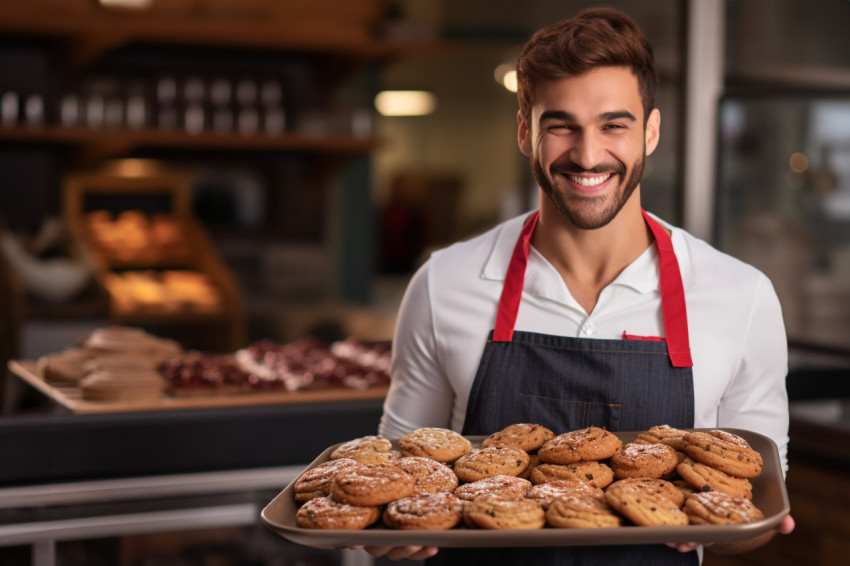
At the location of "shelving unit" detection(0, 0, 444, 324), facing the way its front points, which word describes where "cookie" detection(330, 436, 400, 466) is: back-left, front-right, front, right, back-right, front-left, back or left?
front

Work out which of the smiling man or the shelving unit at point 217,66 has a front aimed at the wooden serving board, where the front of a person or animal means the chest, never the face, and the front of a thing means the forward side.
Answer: the shelving unit

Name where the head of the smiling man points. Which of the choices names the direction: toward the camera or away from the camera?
toward the camera

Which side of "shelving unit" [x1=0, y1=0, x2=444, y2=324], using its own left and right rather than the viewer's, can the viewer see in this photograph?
front

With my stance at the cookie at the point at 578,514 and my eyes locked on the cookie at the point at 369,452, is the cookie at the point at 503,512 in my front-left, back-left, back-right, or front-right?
front-left

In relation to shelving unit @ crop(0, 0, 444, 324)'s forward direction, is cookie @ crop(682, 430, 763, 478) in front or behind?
in front

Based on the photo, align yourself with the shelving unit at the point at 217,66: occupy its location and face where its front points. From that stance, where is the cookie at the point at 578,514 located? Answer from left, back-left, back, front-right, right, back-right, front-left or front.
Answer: front

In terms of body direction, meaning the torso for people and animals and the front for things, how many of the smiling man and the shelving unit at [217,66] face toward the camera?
2

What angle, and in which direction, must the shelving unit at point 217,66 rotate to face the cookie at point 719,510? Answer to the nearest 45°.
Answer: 0° — it already faces it

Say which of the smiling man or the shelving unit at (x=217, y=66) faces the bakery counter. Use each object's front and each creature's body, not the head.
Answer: the shelving unit

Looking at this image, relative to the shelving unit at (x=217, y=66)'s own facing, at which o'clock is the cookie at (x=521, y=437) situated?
The cookie is roughly at 12 o'clock from the shelving unit.

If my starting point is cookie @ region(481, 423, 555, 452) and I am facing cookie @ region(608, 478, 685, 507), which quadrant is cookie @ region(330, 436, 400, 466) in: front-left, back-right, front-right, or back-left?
back-right

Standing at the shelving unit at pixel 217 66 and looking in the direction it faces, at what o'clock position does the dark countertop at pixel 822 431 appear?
The dark countertop is roughly at 11 o'clock from the shelving unit.

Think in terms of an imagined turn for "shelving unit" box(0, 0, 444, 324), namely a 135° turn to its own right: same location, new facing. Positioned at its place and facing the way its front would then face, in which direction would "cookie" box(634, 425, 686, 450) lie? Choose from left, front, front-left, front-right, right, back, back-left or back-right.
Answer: back-left

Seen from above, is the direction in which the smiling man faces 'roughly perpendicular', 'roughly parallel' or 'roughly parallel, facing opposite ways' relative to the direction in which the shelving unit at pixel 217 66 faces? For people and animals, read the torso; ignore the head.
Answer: roughly parallel

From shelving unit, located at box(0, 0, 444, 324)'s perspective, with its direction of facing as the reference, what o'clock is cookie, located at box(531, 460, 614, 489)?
The cookie is roughly at 12 o'clock from the shelving unit.

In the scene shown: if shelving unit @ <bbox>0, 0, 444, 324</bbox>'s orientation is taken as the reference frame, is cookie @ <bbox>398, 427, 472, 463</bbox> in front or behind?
in front

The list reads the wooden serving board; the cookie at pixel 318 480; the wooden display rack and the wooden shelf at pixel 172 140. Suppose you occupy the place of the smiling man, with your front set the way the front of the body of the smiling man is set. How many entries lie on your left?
0

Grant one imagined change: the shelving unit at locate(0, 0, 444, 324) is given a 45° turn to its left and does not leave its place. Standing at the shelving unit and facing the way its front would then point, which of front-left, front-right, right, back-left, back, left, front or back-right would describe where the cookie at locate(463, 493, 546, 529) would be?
front-right

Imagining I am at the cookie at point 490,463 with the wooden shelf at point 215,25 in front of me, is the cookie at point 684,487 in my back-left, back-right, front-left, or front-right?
back-right

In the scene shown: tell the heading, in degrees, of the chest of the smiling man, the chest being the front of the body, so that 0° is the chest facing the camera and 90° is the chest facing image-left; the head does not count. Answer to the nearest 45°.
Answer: approximately 0°
